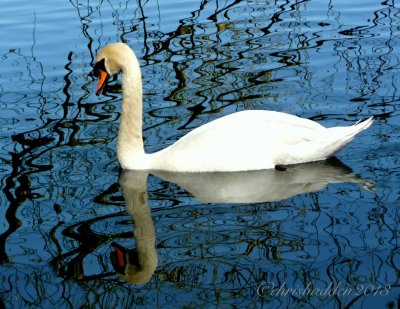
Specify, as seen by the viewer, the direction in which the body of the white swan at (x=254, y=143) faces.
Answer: to the viewer's left
